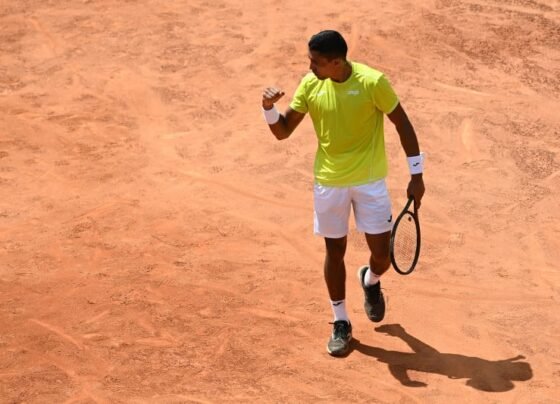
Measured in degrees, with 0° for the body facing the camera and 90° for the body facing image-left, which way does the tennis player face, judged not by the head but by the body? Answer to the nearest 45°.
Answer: approximately 0°
